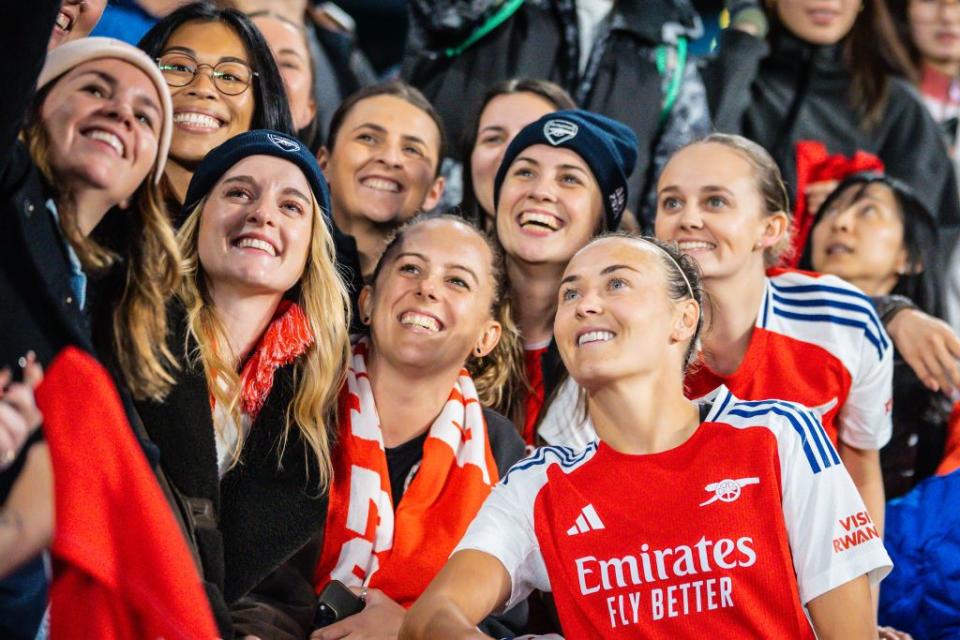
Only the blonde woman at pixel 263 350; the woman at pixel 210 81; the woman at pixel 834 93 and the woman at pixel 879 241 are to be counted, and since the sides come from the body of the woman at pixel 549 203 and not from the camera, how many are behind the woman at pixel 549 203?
2

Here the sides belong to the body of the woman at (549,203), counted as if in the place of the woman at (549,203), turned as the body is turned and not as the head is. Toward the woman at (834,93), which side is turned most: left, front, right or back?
back

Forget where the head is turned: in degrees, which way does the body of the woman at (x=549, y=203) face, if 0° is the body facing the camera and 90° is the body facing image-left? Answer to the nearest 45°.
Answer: approximately 45°

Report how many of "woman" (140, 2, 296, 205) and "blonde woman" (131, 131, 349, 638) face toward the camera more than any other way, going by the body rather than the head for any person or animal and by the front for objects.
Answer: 2

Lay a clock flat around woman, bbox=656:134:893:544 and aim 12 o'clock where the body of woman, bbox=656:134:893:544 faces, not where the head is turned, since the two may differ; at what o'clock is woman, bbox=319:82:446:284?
woman, bbox=319:82:446:284 is roughly at 2 o'clock from woman, bbox=656:134:893:544.

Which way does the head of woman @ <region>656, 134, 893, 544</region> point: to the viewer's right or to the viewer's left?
to the viewer's left

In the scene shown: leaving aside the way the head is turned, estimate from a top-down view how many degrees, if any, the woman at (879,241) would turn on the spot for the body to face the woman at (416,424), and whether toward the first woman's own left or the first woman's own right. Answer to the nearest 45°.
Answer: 0° — they already face them

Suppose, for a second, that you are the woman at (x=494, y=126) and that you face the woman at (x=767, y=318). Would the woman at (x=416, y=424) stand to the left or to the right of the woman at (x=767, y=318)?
right
